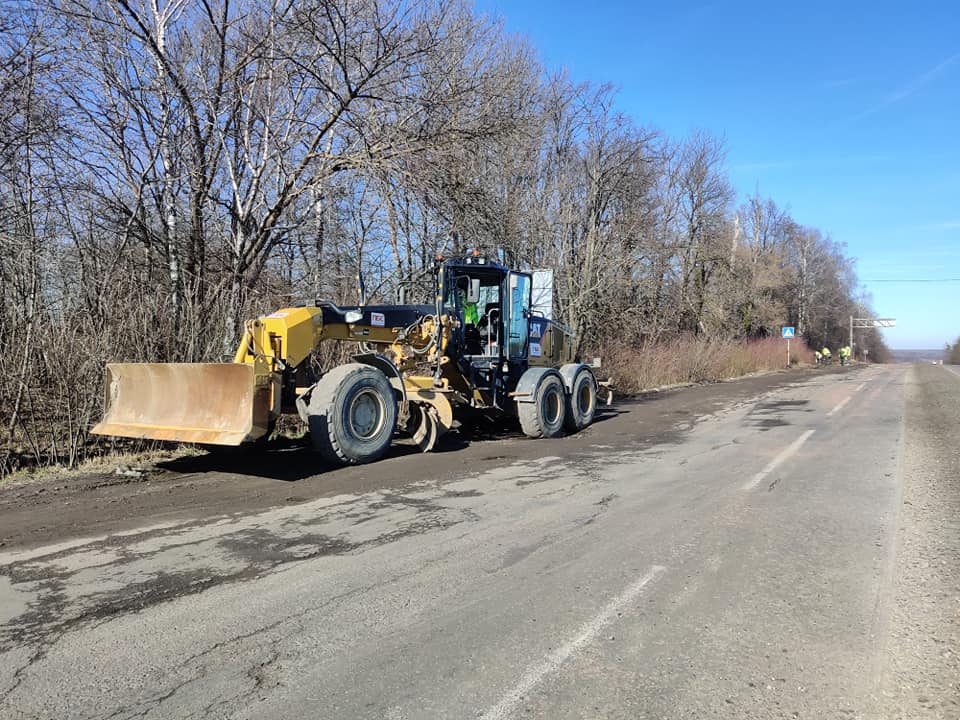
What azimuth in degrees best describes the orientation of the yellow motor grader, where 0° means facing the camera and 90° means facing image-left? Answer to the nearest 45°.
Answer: approximately 45°

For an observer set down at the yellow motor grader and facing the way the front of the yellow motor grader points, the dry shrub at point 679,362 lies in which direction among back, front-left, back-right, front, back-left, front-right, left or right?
back
